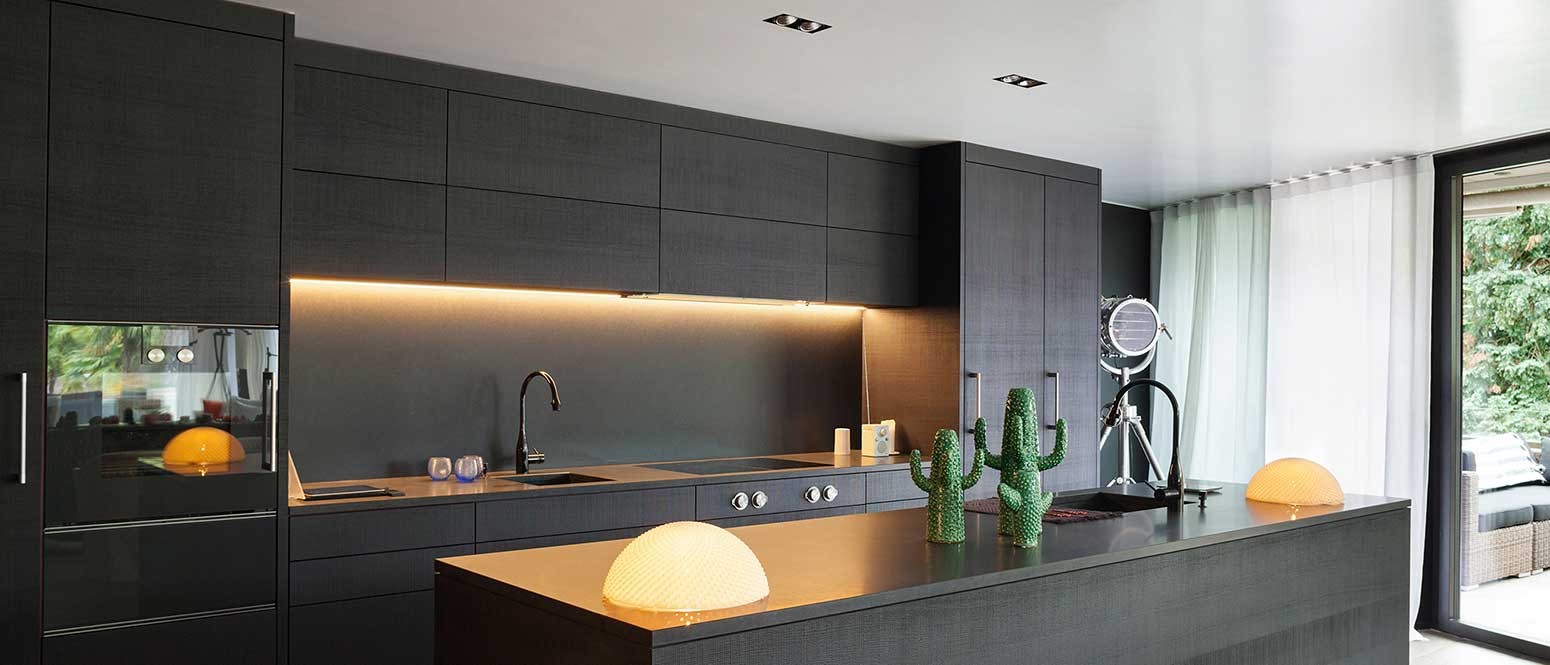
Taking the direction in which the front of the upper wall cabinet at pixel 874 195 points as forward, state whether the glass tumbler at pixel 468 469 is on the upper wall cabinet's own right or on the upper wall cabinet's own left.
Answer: on the upper wall cabinet's own right

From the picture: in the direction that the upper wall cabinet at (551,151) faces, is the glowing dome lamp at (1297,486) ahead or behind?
ahead

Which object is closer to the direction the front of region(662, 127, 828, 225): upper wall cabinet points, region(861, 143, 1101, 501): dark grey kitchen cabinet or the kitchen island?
the kitchen island

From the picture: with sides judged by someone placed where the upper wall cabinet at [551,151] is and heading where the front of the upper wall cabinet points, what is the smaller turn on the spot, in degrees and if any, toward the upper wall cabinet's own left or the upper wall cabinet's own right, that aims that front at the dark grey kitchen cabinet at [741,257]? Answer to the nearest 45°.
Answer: approximately 90° to the upper wall cabinet's own left

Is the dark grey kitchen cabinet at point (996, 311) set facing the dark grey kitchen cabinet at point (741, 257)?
no

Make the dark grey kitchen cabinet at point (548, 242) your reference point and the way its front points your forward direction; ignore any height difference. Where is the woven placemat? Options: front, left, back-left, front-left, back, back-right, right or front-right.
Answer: front

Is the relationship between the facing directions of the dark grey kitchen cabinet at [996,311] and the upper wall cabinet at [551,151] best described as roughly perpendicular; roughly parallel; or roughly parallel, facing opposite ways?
roughly parallel

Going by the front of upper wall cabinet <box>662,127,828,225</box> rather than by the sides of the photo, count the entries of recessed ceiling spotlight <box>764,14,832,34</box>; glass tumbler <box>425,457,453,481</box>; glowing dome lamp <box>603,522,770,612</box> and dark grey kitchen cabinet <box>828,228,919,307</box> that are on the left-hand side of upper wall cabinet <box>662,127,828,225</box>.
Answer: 1

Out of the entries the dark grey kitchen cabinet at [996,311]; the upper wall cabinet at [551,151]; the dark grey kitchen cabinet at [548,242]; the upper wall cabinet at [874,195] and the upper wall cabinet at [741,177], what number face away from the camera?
0

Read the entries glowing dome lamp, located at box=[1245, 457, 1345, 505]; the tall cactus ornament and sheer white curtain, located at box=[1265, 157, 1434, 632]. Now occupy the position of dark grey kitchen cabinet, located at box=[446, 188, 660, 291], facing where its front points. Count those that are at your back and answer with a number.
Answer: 0

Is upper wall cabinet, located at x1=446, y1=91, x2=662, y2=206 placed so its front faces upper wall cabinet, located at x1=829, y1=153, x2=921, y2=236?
no

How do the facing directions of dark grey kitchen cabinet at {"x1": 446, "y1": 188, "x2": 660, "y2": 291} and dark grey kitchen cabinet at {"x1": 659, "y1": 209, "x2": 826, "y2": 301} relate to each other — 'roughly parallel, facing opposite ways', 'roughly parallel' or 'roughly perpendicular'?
roughly parallel

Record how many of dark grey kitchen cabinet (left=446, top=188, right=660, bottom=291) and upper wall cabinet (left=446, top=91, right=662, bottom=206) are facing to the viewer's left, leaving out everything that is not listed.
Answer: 0

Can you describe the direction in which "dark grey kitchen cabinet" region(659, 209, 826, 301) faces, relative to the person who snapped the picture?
facing the viewer and to the right of the viewer

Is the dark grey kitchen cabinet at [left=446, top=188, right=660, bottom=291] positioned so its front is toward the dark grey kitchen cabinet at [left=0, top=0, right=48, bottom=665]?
no

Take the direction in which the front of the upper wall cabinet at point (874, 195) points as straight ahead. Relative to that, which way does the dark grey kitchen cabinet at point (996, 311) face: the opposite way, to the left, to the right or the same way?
the same way

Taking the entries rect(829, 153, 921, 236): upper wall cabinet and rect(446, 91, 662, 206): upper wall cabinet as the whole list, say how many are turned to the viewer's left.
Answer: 0

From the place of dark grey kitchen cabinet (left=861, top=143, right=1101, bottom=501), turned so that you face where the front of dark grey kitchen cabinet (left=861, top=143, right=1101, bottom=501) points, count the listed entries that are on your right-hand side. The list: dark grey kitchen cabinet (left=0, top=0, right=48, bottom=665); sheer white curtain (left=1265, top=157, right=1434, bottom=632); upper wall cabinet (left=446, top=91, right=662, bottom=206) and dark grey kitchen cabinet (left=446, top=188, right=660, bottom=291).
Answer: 3

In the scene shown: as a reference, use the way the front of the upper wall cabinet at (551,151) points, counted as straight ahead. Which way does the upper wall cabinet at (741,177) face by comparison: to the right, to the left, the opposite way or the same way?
the same way

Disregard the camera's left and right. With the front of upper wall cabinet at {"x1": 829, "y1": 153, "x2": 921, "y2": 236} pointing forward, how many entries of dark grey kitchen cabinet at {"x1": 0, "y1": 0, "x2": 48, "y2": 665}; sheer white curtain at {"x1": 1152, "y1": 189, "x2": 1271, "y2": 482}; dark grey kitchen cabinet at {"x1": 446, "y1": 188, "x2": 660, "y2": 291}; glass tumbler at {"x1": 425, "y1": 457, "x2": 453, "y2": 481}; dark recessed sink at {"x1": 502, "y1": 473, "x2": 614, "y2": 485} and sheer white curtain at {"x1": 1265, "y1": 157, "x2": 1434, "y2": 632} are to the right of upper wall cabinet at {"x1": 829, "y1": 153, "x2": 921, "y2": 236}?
4
